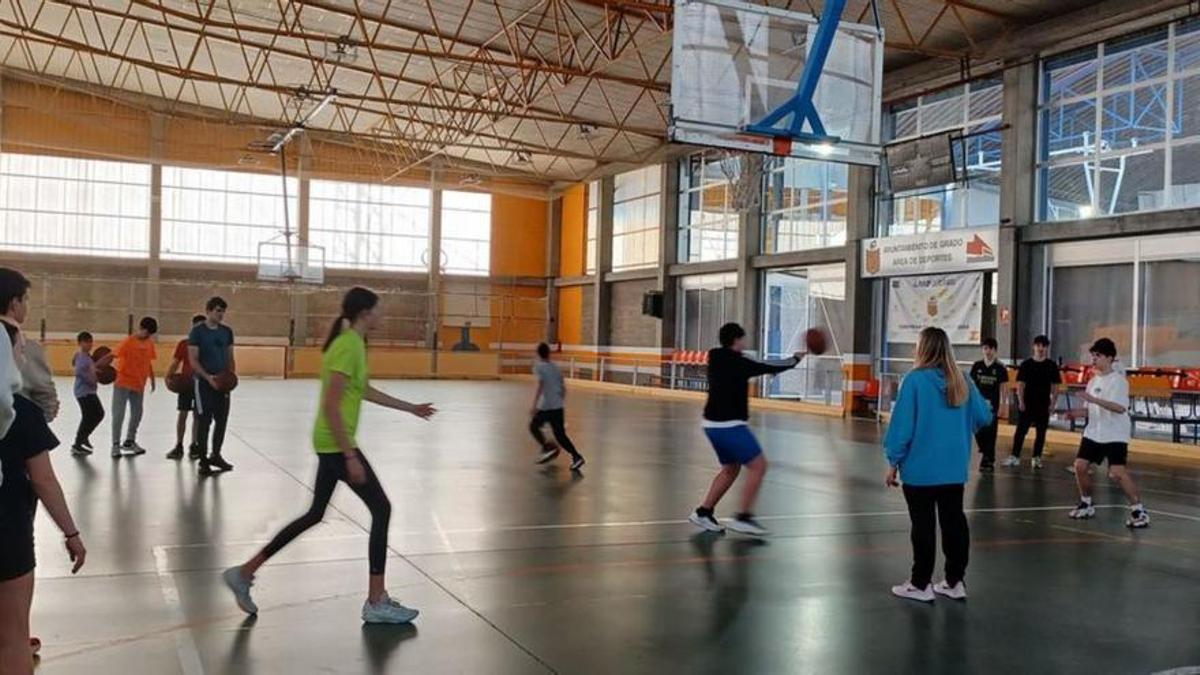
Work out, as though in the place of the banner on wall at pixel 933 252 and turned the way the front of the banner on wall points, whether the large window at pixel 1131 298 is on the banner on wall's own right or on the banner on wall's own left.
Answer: on the banner on wall's own left

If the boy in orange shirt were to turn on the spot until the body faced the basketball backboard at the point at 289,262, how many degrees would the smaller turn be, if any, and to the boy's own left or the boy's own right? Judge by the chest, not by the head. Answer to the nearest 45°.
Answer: approximately 135° to the boy's own left

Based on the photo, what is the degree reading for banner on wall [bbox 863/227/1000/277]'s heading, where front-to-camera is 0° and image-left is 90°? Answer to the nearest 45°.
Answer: approximately 45°

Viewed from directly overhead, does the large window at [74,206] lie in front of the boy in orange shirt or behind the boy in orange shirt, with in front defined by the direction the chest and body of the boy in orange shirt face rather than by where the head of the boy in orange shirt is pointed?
behind

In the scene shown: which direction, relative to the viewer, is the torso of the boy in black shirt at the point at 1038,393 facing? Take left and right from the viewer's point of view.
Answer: facing the viewer

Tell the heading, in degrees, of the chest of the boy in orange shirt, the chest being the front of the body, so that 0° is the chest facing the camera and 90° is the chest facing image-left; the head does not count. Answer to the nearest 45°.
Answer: approximately 315°

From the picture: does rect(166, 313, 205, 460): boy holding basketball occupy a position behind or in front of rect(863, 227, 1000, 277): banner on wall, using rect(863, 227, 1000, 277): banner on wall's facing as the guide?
in front

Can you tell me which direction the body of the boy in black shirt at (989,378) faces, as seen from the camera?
toward the camera

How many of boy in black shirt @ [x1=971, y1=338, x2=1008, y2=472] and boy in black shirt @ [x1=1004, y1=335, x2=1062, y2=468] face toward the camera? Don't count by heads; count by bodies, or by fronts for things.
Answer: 2

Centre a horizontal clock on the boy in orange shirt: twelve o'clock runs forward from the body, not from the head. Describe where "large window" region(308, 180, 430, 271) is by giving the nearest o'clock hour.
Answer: The large window is roughly at 8 o'clock from the boy in orange shirt.

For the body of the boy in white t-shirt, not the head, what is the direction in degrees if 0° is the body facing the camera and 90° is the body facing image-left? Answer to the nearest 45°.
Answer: approximately 45°

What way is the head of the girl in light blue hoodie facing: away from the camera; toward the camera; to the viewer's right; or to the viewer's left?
away from the camera

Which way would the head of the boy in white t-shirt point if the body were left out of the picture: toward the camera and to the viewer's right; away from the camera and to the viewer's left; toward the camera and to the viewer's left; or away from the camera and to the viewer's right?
toward the camera and to the viewer's left
